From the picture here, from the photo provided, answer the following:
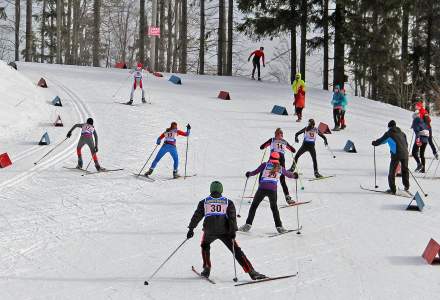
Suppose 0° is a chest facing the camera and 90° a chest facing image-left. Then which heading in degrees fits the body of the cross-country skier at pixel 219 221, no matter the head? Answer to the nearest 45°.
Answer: approximately 180°

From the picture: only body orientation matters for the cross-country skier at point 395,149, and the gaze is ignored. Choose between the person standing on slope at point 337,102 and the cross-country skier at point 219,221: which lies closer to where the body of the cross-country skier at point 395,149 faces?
the person standing on slope

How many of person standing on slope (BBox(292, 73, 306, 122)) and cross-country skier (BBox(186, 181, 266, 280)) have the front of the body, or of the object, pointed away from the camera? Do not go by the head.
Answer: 1

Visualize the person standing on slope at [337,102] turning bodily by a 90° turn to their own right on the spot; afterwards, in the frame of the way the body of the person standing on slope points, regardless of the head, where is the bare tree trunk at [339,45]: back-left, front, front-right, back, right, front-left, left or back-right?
front-right

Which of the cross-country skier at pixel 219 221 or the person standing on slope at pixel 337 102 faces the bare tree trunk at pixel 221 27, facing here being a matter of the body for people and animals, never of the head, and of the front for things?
the cross-country skier

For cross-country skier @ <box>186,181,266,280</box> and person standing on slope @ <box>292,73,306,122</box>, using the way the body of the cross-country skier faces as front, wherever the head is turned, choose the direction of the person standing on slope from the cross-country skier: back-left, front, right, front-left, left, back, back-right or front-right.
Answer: front

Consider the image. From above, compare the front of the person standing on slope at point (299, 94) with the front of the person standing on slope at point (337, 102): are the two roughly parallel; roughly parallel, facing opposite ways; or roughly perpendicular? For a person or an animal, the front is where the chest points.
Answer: roughly parallel

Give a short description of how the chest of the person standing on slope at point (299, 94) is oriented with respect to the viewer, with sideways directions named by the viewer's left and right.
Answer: facing the viewer and to the left of the viewer

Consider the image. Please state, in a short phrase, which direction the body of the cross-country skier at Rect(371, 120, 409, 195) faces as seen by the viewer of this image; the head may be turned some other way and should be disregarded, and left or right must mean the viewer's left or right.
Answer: facing away from the viewer and to the left of the viewer

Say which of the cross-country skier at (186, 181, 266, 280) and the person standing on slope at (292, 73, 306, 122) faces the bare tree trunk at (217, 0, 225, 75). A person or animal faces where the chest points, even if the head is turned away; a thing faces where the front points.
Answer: the cross-country skier
